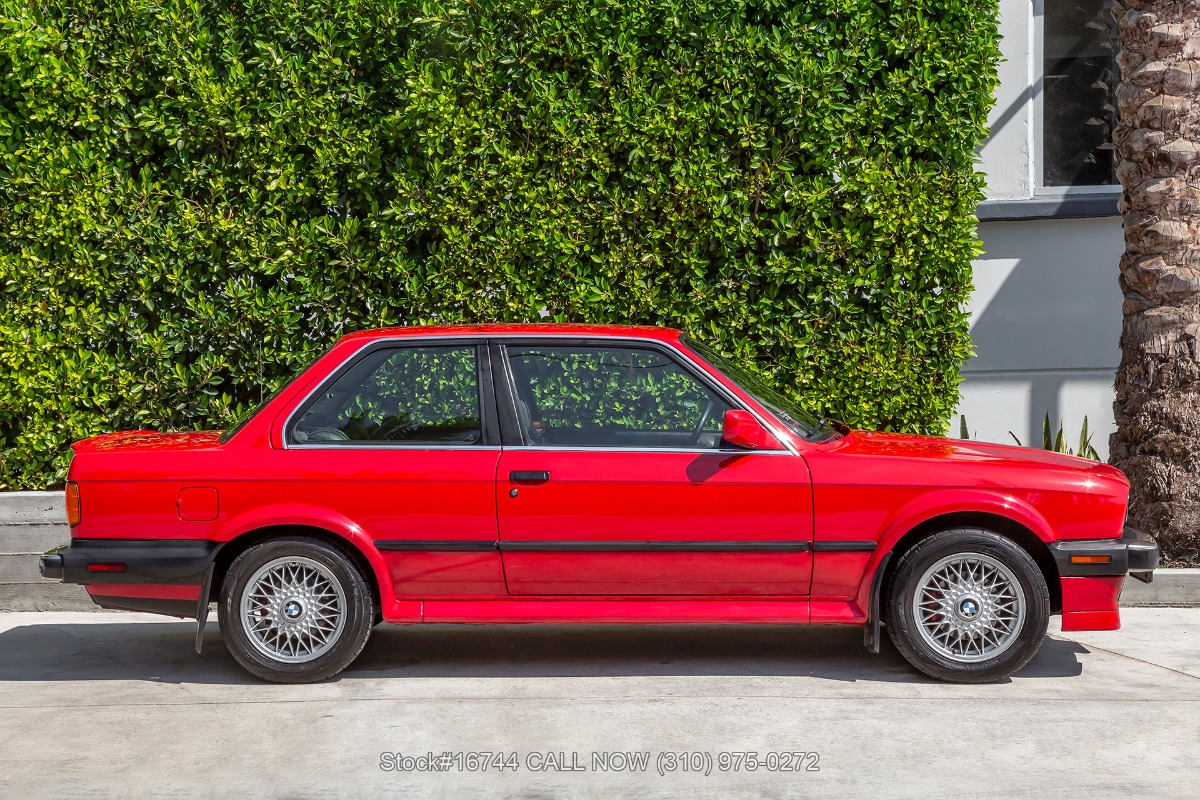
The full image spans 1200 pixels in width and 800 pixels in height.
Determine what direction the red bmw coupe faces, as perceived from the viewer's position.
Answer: facing to the right of the viewer

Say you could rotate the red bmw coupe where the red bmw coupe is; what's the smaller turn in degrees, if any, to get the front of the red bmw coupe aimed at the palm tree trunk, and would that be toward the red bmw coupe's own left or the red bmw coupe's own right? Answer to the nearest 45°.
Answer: approximately 45° to the red bmw coupe's own left

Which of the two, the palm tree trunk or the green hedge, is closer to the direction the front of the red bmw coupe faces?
the palm tree trunk

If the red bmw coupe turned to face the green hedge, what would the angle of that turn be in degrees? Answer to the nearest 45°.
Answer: approximately 90° to its left
